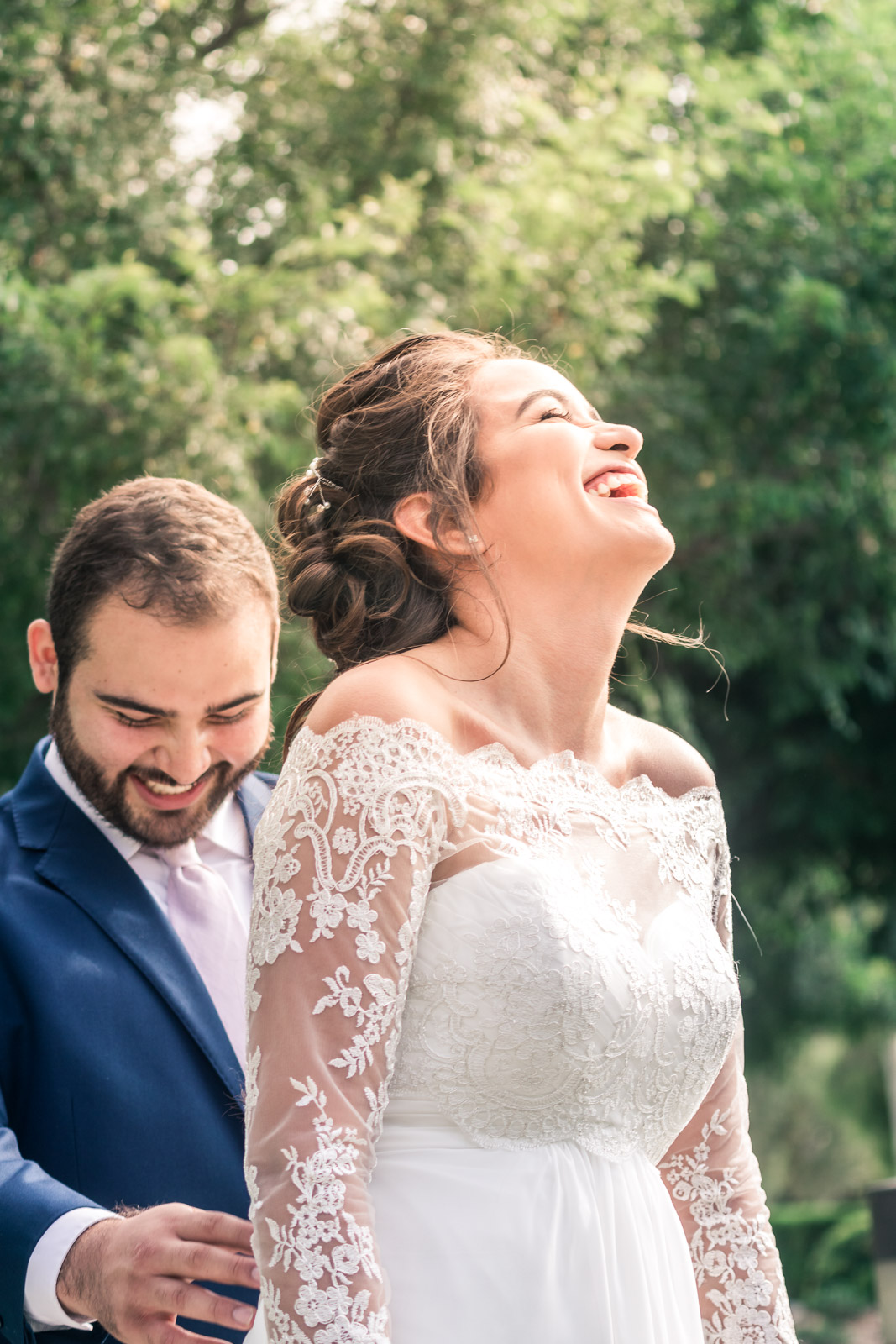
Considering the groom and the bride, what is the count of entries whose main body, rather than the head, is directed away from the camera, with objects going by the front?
0

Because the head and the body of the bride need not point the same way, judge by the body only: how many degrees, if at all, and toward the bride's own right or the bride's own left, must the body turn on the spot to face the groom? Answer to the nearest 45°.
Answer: approximately 180°

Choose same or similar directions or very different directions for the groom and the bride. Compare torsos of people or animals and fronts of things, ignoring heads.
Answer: same or similar directions

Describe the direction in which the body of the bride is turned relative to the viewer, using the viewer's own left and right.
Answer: facing the viewer and to the right of the viewer
